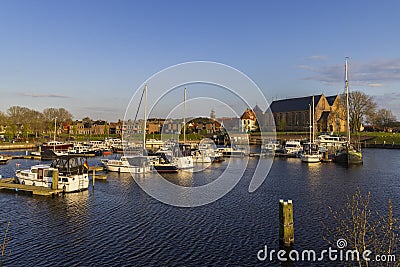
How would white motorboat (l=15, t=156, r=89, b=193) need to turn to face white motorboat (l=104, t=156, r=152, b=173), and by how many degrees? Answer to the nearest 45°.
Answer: approximately 90° to its right

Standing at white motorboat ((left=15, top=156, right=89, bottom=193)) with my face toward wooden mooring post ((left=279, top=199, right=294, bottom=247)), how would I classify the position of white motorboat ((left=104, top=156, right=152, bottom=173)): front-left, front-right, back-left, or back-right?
back-left

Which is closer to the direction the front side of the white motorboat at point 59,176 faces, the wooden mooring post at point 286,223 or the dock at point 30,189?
the dock
